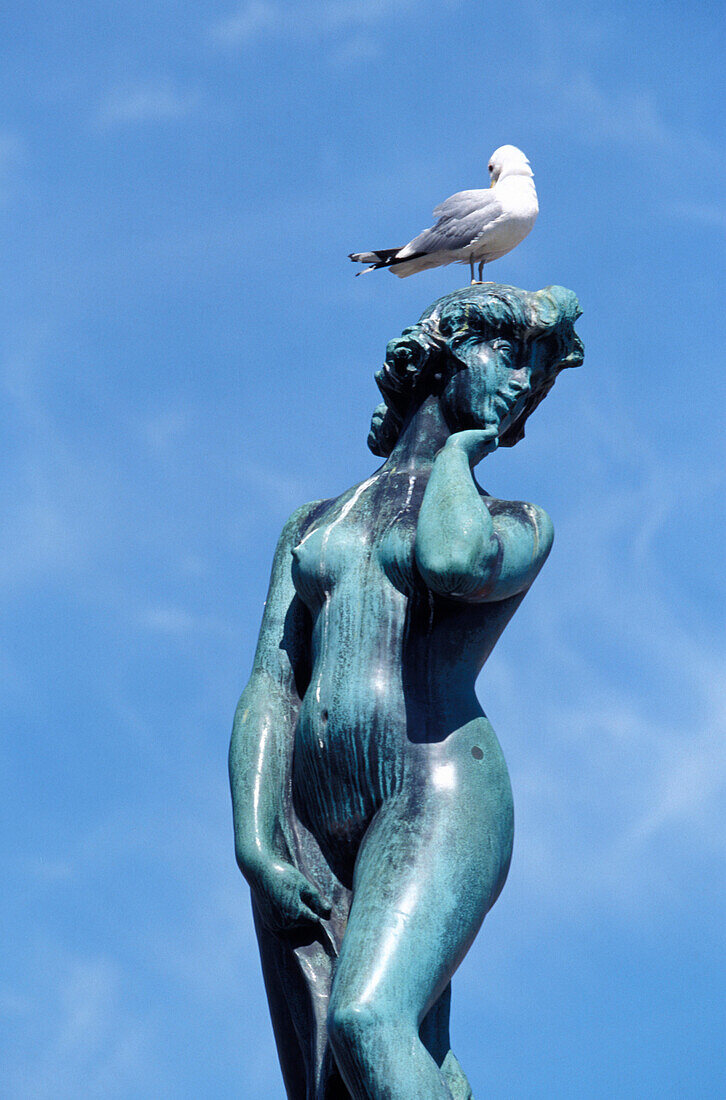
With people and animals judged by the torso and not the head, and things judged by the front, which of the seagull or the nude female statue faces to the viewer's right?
the seagull

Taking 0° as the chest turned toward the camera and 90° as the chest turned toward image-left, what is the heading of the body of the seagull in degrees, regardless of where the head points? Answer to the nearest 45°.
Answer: approximately 270°

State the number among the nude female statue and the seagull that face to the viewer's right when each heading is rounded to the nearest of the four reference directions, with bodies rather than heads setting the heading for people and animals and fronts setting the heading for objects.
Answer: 1
